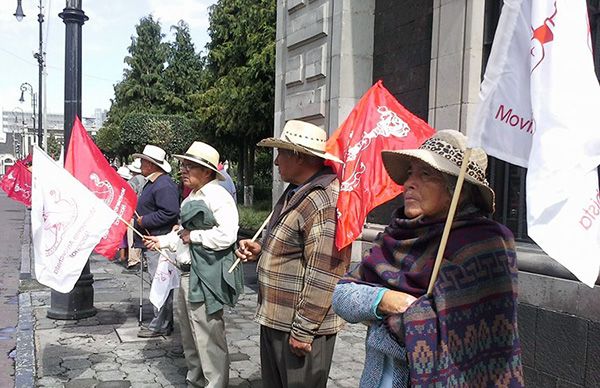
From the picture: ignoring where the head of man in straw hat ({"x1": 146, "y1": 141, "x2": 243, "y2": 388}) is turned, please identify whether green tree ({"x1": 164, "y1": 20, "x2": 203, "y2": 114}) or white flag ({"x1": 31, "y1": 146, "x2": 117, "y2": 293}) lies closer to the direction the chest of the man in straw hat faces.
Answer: the white flag

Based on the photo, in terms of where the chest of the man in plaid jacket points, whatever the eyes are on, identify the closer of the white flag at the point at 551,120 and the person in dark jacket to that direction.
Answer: the person in dark jacket

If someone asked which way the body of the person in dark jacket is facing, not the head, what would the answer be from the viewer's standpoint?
to the viewer's left

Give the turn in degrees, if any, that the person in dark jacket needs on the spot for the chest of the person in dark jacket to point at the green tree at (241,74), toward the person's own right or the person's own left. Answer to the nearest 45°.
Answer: approximately 90° to the person's own right

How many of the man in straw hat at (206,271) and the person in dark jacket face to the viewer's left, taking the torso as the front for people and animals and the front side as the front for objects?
2

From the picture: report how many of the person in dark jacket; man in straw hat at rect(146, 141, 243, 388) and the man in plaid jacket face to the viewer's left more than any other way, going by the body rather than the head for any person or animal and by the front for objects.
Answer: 3

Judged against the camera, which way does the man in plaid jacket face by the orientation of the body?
to the viewer's left

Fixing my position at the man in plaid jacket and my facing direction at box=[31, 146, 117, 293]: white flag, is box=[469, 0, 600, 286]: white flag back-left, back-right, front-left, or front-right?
back-left

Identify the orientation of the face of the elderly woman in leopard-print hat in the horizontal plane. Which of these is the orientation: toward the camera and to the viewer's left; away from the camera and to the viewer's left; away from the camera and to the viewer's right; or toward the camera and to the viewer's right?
toward the camera and to the viewer's left

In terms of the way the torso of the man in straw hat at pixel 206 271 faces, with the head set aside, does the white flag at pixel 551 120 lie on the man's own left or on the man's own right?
on the man's own left

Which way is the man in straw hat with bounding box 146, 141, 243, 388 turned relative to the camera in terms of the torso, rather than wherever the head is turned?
to the viewer's left

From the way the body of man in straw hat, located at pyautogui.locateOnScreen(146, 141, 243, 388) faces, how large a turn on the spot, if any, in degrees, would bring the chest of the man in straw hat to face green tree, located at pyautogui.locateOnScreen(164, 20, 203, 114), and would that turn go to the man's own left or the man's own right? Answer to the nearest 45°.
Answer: approximately 90° to the man's own right
